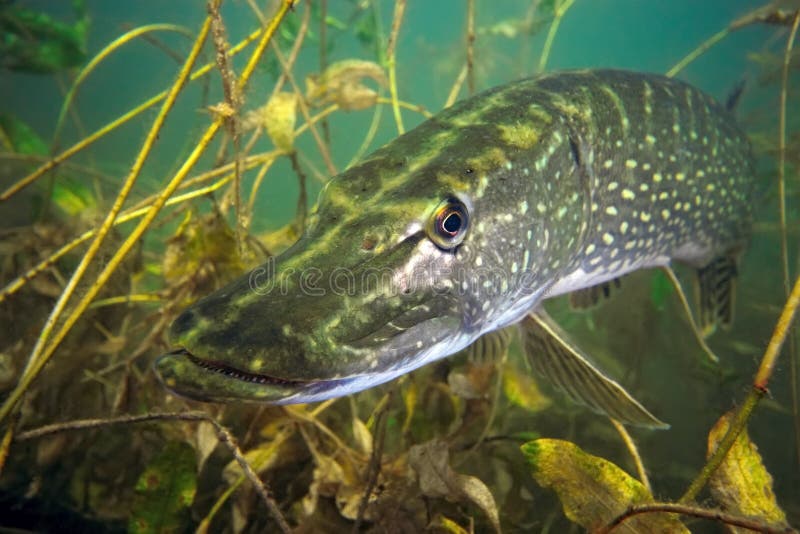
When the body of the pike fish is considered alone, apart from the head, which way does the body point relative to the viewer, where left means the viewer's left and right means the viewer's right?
facing the viewer and to the left of the viewer

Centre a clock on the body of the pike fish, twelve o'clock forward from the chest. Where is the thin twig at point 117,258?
The thin twig is roughly at 1 o'clock from the pike fish.

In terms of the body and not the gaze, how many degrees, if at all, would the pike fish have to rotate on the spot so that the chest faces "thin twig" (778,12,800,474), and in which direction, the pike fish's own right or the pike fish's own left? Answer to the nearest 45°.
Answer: approximately 180°
